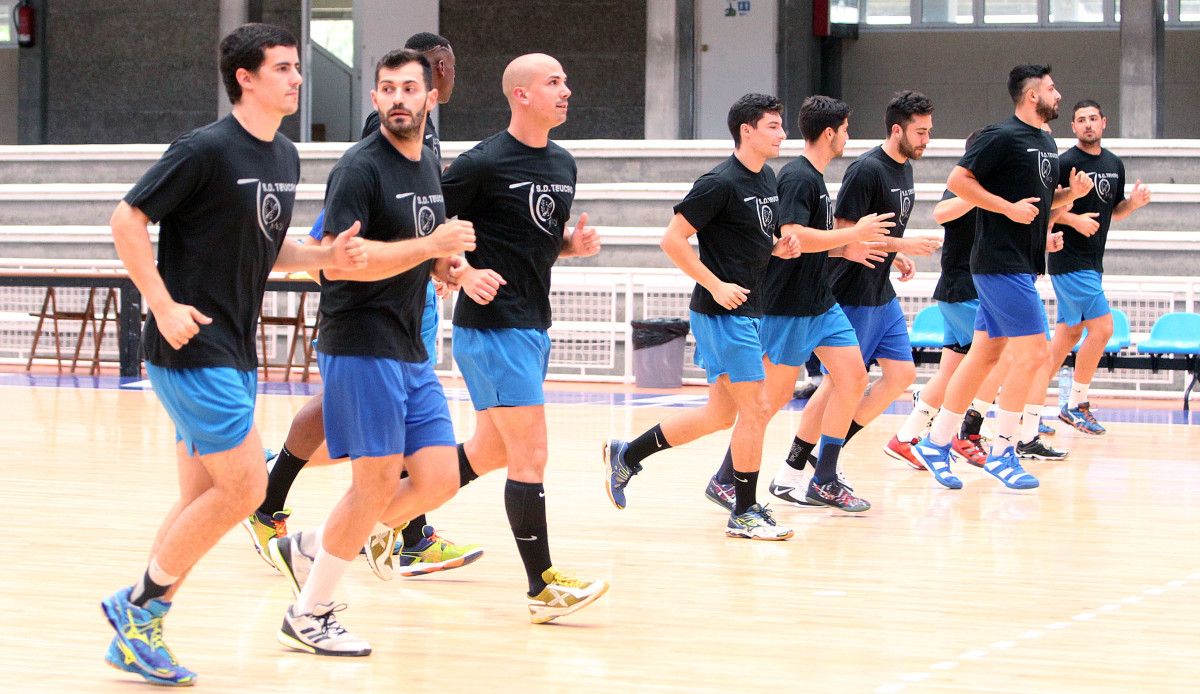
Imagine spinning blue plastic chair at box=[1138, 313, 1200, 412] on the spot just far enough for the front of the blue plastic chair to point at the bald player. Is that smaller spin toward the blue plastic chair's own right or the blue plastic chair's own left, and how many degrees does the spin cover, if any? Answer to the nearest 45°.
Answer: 0° — it already faces them

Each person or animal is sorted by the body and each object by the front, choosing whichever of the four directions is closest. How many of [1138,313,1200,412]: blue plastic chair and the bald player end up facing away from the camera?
0

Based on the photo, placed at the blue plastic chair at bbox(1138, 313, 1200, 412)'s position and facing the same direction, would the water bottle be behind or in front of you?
in front

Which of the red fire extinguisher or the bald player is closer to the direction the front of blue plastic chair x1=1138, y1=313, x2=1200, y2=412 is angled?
the bald player

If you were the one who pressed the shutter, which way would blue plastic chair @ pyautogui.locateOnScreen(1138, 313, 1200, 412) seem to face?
facing the viewer
